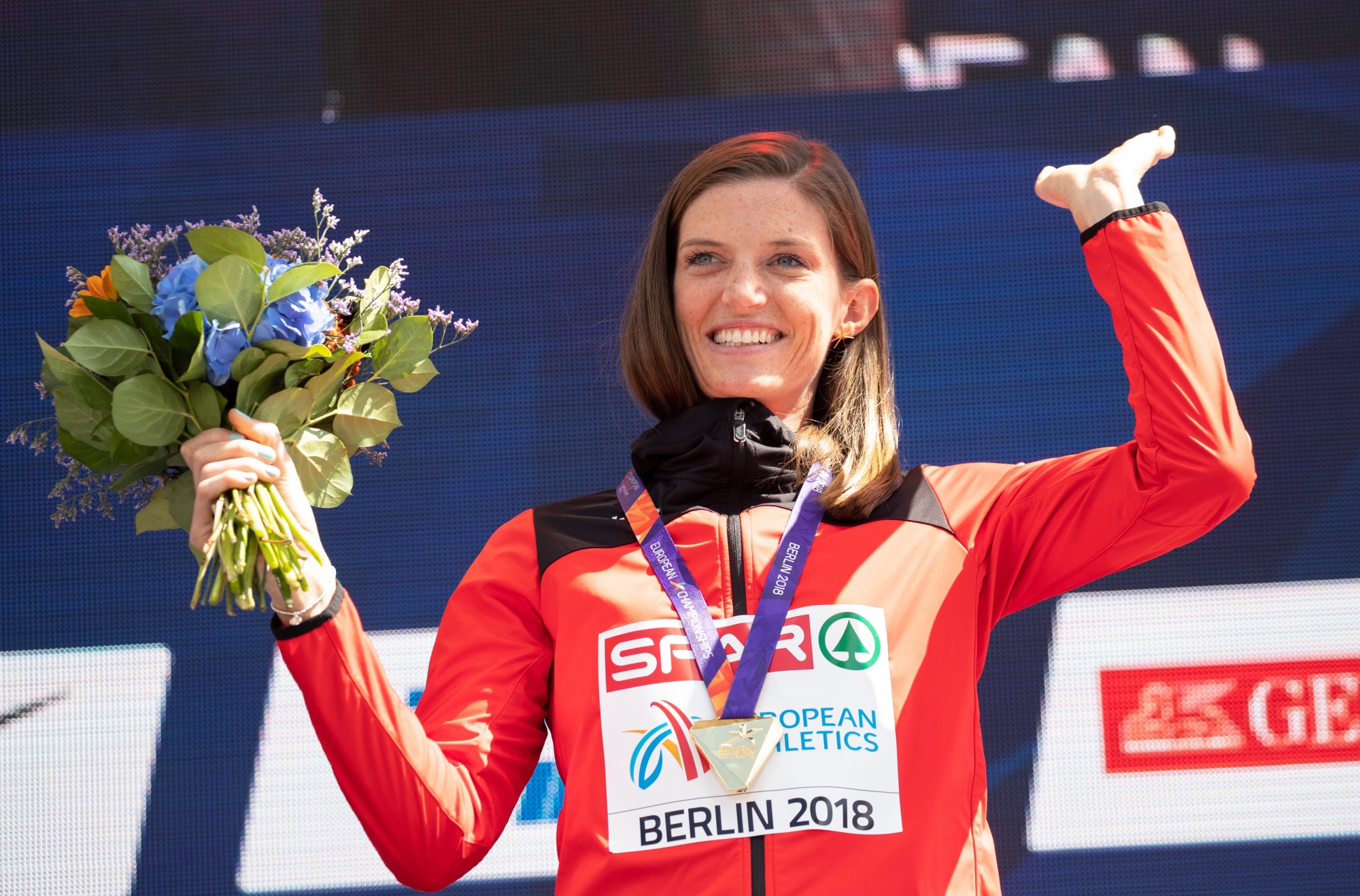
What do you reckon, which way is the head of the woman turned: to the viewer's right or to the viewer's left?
to the viewer's left

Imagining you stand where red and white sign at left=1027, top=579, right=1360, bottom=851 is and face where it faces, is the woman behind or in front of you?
in front

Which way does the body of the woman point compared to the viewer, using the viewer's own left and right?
facing the viewer

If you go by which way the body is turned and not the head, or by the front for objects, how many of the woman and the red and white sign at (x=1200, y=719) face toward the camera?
2

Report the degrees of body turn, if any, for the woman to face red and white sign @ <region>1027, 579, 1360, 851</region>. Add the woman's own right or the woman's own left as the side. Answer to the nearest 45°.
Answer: approximately 135° to the woman's own left

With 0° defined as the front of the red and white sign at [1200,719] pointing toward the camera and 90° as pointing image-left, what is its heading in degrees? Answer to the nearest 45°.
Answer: approximately 0°
